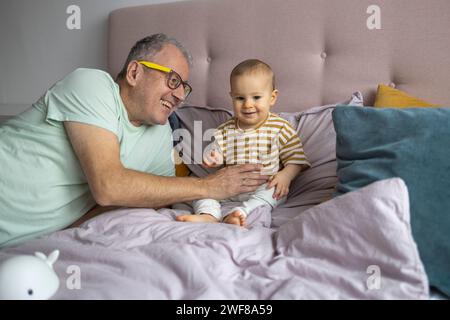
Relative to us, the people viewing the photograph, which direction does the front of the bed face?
facing the viewer
